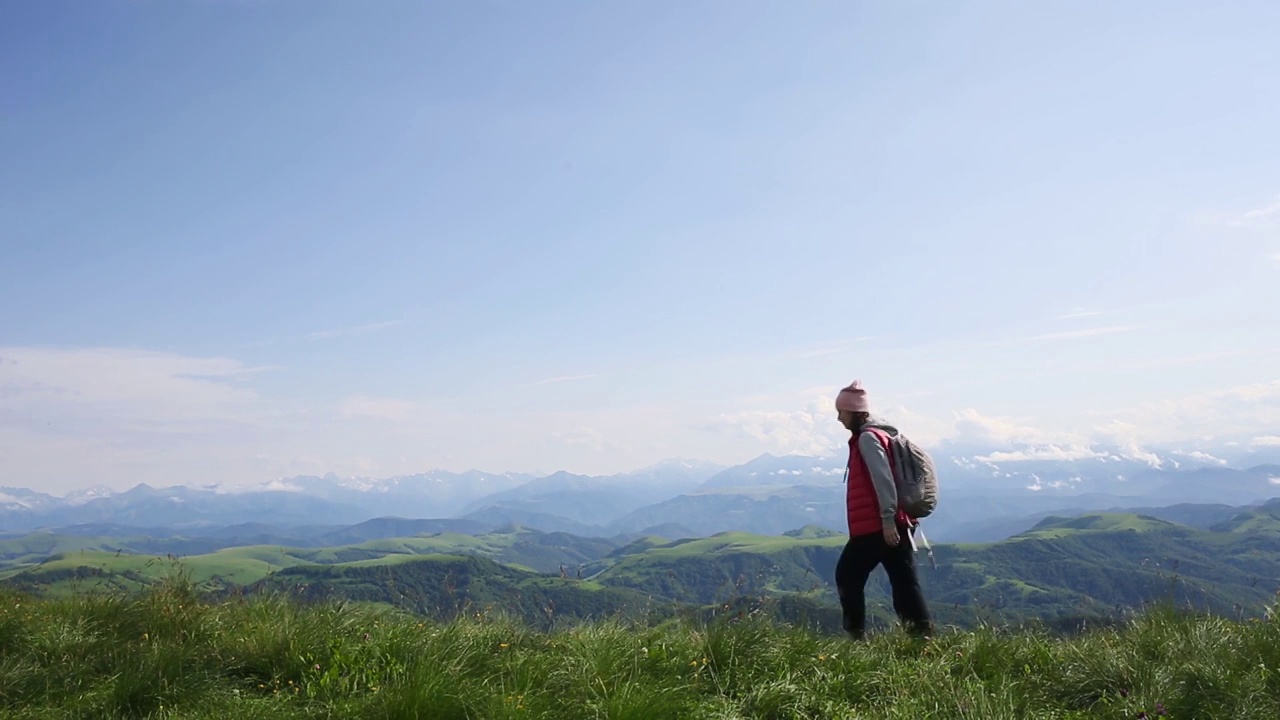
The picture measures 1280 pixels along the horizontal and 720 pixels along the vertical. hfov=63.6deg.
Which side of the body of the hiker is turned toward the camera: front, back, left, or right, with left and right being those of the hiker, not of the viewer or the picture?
left
